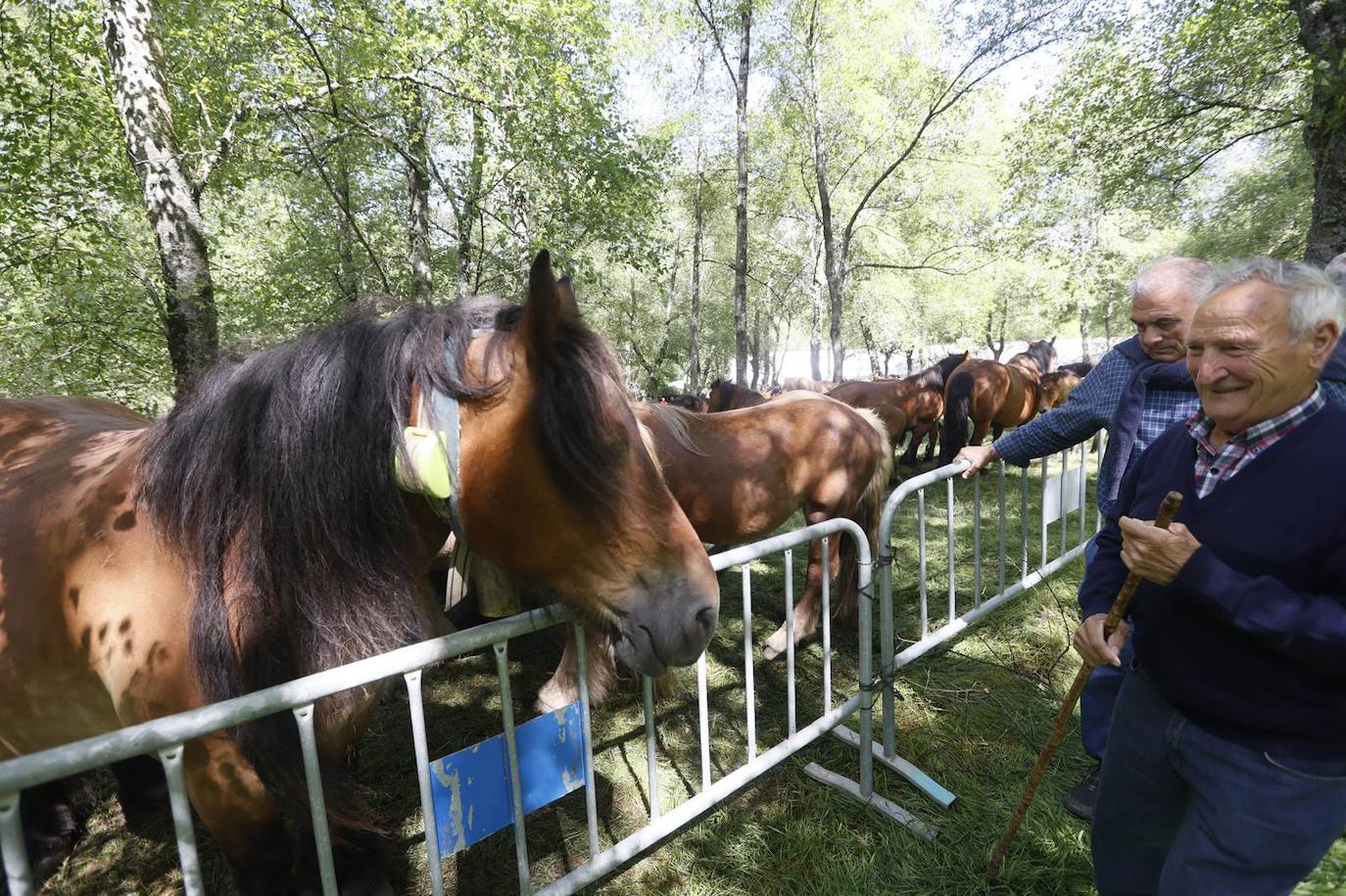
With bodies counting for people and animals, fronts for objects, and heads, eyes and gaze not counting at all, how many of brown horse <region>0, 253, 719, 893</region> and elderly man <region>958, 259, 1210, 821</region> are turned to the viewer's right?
1

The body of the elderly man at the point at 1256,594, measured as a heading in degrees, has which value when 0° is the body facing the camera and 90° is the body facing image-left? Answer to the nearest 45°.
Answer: approximately 45°

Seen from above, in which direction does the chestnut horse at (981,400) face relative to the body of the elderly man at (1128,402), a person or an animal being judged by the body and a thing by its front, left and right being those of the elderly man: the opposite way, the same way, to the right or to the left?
the opposite way

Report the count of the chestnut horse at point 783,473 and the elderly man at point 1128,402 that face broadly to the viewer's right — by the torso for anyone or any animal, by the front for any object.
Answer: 0

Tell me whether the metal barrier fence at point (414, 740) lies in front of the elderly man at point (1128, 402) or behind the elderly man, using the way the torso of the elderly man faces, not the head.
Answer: in front

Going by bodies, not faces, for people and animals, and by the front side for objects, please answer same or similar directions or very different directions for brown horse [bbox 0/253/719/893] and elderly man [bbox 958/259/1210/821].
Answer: very different directions

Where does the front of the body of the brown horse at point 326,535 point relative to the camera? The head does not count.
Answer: to the viewer's right

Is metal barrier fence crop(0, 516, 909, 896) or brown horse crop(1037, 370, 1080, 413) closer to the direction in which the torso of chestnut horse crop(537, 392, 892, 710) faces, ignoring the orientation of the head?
the metal barrier fence

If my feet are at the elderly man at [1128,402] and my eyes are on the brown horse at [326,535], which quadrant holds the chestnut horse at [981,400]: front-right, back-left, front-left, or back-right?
back-right
